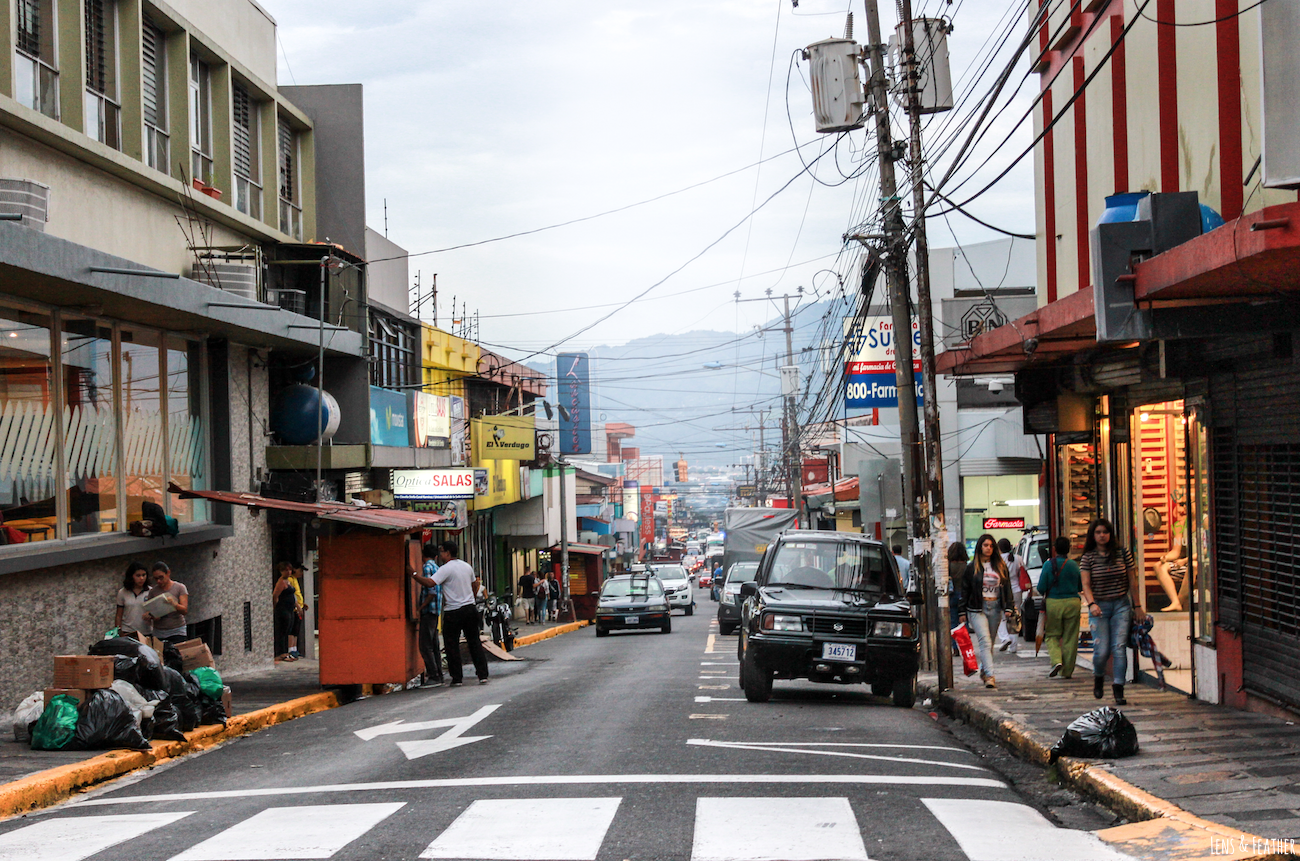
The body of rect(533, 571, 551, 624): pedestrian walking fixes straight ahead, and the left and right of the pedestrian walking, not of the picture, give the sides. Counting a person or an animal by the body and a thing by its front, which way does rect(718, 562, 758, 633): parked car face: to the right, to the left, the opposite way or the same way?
the opposite way

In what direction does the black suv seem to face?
toward the camera

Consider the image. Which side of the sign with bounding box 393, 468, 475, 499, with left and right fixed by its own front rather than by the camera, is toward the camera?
front

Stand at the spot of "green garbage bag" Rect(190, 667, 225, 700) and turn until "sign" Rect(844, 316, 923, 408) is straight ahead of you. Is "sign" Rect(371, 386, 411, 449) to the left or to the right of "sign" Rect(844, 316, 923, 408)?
left

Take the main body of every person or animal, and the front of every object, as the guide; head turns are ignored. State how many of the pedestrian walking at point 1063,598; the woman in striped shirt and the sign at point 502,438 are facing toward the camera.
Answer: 2

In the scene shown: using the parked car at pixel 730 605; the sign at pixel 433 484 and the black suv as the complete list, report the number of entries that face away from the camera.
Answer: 0

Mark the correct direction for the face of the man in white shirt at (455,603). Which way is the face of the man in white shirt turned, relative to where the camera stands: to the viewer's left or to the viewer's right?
to the viewer's left

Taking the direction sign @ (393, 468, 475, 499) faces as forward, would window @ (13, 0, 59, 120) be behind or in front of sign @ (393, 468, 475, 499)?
in front

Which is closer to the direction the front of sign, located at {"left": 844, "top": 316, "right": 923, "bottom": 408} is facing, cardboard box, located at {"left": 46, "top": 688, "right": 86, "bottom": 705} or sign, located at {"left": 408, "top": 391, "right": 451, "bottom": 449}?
the cardboard box

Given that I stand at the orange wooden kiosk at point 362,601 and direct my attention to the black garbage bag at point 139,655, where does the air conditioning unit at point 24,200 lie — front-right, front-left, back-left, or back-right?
front-right
